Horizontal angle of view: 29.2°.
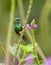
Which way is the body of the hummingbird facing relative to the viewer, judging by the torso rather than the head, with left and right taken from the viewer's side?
facing away from the viewer and to the left of the viewer
